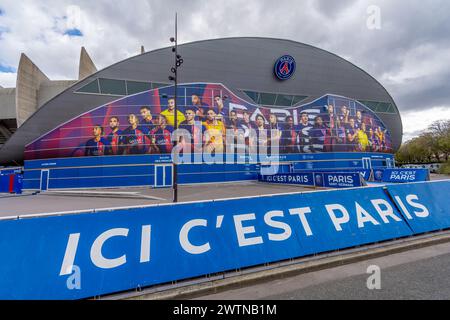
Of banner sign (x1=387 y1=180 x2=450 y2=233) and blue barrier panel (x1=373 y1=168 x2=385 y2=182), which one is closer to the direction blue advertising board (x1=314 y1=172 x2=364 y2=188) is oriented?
the banner sign

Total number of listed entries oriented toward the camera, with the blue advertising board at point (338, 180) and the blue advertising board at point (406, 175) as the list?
2

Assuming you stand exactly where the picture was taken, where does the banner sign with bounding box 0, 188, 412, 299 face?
facing the viewer and to the right of the viewer

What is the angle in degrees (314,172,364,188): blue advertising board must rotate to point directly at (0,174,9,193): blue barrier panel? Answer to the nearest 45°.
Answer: approximately 90° to its right

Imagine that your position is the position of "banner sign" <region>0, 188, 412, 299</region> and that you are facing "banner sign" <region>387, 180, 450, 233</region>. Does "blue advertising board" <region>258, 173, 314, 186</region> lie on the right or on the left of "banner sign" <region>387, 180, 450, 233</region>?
left

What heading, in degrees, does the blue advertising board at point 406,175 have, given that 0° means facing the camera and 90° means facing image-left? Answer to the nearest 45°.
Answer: approximately 0°

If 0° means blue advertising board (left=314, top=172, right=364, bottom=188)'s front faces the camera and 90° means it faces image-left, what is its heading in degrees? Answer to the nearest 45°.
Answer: approximately 0°

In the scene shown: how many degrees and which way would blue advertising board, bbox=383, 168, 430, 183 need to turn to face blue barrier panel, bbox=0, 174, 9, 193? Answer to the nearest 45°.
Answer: approximately 45° to its right
